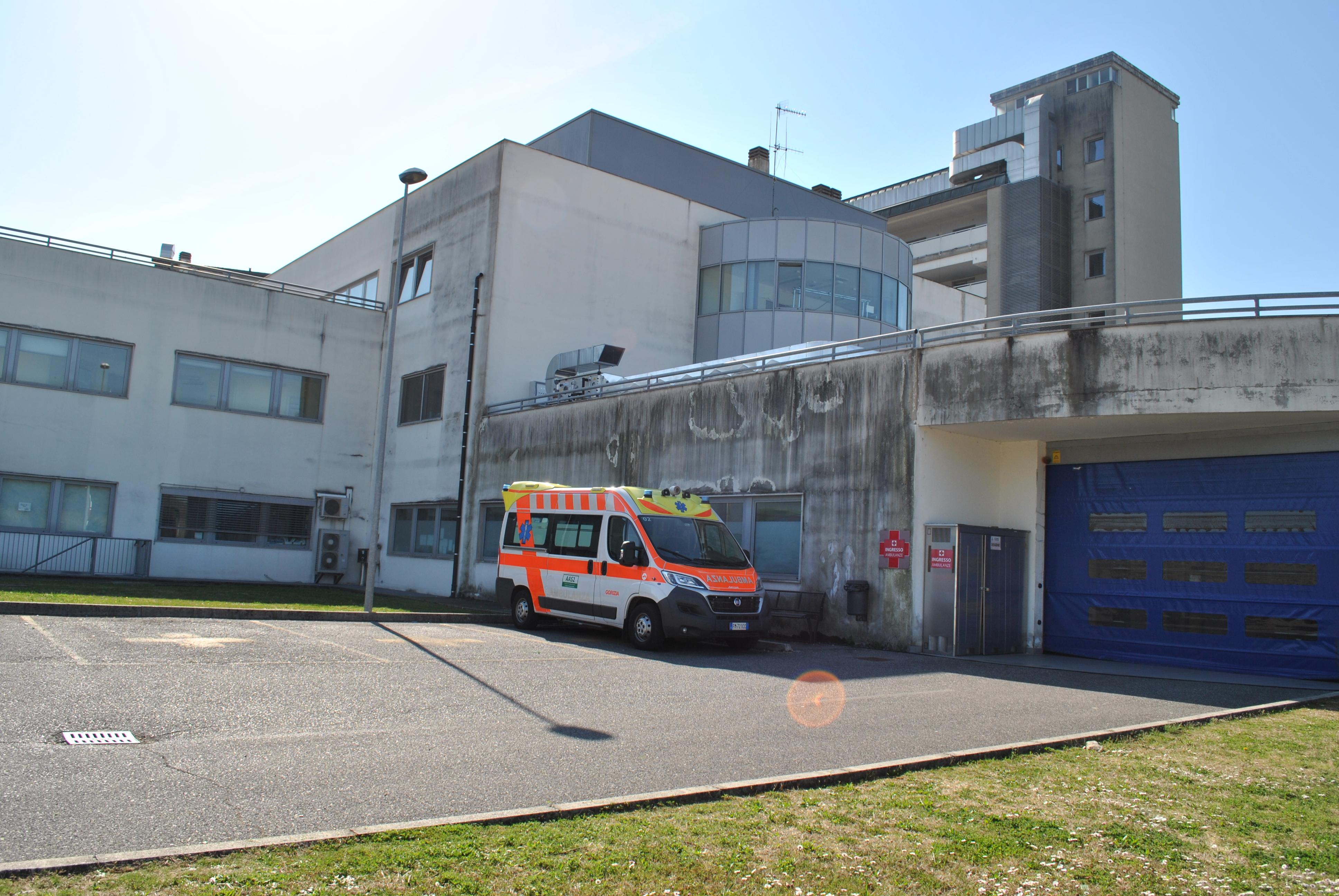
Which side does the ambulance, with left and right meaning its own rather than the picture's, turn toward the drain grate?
right

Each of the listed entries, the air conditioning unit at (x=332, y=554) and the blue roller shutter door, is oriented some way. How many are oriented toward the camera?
2

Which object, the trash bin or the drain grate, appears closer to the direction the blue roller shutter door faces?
the drain grate

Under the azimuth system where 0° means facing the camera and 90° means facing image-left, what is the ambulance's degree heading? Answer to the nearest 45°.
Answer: approximately 315°

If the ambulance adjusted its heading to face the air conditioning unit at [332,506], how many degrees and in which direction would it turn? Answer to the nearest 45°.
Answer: approximately 180°

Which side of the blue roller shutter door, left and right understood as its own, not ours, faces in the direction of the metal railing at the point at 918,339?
right

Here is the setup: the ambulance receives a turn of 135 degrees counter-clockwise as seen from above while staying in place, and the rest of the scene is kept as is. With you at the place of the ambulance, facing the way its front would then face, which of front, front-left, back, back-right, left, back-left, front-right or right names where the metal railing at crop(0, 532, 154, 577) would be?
front-left

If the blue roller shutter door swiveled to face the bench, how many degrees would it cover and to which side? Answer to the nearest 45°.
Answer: approximately 90° to its right

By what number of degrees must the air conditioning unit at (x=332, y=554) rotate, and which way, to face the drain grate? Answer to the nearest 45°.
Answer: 0° — it already faces it

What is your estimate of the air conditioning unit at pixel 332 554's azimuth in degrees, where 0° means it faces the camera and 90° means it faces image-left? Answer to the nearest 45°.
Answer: approximately 0°
